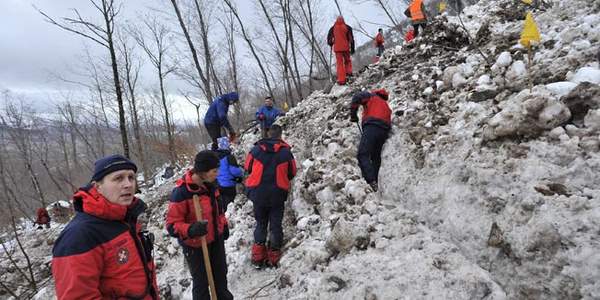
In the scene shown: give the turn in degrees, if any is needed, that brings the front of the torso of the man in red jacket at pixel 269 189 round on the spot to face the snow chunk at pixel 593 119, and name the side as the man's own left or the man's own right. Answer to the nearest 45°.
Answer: approximately 135° to the man's own right

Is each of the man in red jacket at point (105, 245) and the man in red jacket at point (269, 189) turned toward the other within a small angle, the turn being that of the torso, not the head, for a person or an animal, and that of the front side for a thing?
no

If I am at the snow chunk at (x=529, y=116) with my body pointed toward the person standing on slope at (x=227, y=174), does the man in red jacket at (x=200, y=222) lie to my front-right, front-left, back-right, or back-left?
front-left

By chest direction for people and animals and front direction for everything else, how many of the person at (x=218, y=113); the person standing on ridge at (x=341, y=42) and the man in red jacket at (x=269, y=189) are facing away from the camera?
2

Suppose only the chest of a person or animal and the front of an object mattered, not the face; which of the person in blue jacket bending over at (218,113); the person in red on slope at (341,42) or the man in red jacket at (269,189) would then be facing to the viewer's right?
the person in blue jacket bending over at (218,113)

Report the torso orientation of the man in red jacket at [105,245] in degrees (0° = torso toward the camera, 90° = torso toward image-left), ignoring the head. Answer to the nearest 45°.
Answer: approximately 315°

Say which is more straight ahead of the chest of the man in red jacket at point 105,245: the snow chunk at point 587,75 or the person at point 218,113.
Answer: the snow chunk

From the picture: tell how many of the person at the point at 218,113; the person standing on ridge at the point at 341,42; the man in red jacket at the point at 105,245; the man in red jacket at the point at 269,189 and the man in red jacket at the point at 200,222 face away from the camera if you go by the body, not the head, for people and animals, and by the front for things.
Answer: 2

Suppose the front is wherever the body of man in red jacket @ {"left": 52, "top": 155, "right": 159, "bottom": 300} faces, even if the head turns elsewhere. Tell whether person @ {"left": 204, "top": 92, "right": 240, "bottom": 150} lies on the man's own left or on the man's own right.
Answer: on the man's own left

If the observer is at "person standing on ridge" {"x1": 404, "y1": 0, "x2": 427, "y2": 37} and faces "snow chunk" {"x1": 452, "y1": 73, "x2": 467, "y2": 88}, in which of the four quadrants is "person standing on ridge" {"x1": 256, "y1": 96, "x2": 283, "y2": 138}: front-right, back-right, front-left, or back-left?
front-right

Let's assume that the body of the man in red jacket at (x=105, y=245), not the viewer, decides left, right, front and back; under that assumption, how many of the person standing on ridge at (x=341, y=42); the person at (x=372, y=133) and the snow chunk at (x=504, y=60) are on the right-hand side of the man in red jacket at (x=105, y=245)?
0

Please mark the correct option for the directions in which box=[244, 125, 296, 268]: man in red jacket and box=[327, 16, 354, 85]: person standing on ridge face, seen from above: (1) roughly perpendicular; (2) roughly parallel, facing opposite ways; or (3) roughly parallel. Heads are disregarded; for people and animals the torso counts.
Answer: roughly parallel

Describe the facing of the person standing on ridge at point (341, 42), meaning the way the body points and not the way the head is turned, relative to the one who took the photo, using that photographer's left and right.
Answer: facing away from the viewer

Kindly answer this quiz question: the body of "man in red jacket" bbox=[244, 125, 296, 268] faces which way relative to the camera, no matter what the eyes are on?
away from the camera

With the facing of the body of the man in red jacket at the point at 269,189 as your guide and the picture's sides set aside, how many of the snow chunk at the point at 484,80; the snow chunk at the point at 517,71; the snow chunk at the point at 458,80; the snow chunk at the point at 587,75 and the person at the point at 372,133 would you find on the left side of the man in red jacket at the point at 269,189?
0
